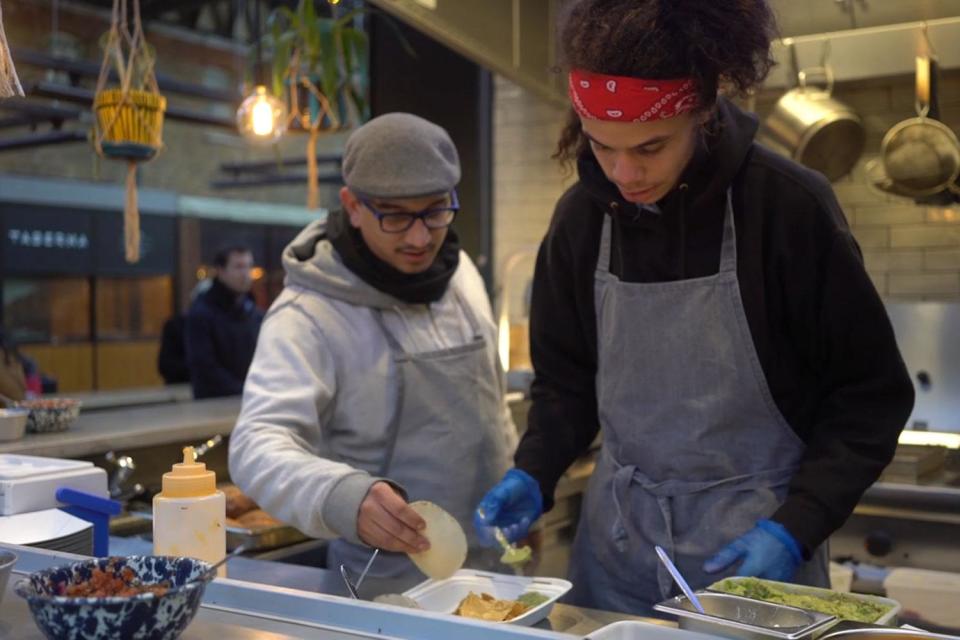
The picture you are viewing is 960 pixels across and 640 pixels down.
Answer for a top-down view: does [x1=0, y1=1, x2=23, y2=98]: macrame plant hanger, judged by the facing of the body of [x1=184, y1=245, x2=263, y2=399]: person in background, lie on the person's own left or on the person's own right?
on the person's own right

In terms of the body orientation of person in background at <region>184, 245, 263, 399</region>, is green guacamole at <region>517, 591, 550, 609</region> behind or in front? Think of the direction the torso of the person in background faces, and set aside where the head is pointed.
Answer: in front

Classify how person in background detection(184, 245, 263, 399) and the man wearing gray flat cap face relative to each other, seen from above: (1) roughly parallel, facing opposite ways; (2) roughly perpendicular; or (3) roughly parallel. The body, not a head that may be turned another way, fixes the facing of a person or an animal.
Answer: roughly parallel

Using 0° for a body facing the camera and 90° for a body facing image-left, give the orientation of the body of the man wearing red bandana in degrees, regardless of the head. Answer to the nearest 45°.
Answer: approximately 45°

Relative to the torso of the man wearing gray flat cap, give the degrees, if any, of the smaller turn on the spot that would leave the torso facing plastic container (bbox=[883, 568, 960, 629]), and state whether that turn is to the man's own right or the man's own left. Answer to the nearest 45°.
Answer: approximately 90° to the man's own left

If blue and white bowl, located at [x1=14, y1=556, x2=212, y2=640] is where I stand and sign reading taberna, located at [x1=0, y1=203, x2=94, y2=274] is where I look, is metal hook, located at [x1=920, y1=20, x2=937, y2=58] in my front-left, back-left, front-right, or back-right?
front-right

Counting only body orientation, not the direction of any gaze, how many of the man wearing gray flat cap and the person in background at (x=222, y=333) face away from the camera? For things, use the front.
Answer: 0

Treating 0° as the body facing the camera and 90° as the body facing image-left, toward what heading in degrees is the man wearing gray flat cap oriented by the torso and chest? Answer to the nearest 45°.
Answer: approximately 315°

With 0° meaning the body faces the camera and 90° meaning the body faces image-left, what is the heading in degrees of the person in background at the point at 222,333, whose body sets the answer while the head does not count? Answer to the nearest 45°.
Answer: approximately 315°
